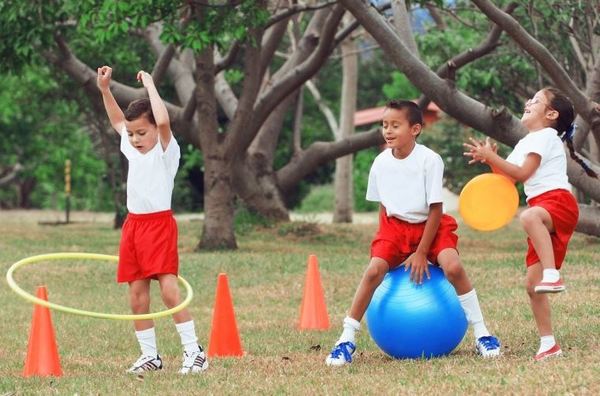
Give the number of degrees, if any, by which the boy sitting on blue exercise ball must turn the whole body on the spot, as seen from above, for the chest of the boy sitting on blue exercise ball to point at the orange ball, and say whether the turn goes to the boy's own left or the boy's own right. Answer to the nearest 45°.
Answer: approximately 90° to the boy's own left

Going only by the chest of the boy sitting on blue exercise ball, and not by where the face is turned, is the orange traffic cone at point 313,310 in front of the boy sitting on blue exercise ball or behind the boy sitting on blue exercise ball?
behind

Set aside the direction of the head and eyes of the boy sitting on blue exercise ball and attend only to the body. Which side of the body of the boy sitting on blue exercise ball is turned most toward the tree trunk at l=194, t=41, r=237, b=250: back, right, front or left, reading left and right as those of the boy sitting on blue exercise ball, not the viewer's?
back

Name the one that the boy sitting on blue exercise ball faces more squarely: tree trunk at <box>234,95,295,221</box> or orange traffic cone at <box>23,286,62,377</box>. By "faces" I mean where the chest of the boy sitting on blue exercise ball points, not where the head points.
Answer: the orange traffic cone

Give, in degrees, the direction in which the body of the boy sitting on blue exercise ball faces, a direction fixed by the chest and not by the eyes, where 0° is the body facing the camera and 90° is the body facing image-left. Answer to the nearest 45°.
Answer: approximately 0°

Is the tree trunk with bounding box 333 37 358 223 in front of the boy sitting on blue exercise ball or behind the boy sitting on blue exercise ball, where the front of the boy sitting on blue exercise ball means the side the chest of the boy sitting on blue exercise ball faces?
behind

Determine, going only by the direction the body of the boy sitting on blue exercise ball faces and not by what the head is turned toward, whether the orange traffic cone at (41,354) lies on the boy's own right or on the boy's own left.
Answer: on the boy's own right

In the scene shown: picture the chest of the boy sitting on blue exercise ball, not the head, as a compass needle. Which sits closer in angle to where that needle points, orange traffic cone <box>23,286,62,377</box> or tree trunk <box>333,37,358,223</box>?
the orange traffic cone

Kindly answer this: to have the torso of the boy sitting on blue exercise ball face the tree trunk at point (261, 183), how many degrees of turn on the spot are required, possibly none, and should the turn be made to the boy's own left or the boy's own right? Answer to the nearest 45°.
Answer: approximately 180°
